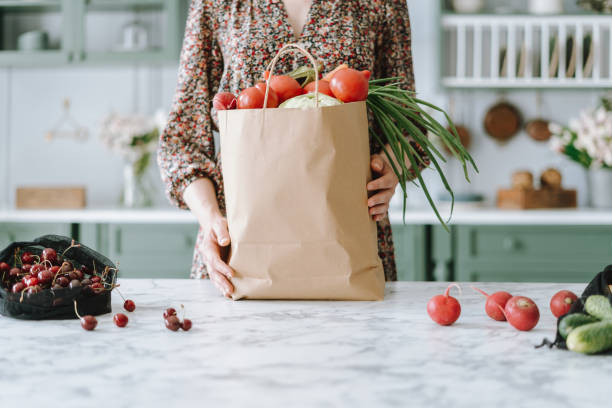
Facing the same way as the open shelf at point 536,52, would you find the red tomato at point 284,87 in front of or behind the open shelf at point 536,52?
in front

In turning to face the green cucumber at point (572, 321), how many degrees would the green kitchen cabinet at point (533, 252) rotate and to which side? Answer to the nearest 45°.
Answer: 0° — it already faces it

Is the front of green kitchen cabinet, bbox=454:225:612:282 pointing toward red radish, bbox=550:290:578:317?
yes

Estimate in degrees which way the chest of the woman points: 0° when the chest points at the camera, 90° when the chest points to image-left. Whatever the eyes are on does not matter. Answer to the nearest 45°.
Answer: approximately 0°

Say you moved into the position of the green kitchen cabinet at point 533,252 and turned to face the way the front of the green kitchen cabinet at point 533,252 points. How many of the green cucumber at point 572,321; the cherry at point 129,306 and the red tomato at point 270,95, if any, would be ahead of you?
3

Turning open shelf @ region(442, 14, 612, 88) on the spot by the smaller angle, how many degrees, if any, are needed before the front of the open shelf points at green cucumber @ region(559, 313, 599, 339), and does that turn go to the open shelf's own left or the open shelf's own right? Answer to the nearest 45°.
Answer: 0° — it already faces it

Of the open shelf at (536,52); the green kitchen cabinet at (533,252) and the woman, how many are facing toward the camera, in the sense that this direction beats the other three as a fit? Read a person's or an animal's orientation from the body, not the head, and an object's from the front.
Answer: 3

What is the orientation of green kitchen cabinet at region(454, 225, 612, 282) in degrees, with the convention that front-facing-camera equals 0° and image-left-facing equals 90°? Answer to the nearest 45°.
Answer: approximately 0°

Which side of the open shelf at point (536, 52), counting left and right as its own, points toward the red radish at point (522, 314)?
front

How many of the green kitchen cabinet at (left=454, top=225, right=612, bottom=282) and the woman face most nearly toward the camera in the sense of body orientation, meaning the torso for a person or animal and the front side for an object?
2
